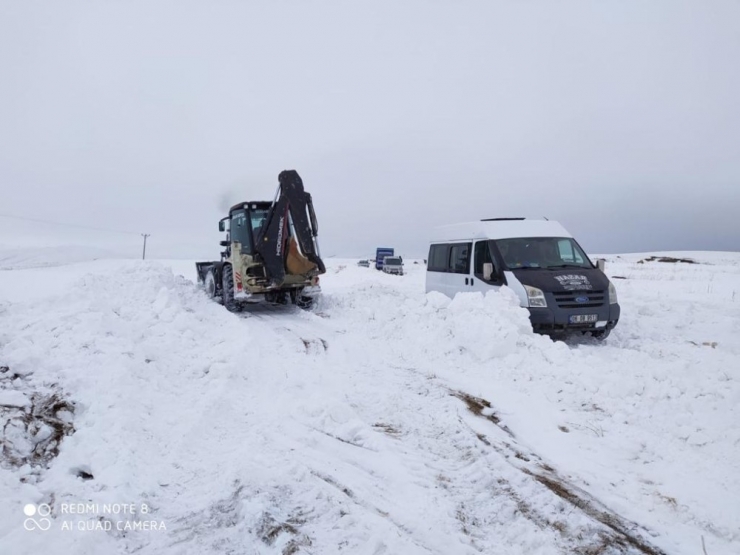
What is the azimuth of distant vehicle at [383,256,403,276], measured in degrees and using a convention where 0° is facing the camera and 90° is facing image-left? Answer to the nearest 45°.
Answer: approximately 0°

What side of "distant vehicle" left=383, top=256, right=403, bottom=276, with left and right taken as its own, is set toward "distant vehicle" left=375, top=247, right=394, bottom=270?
back
